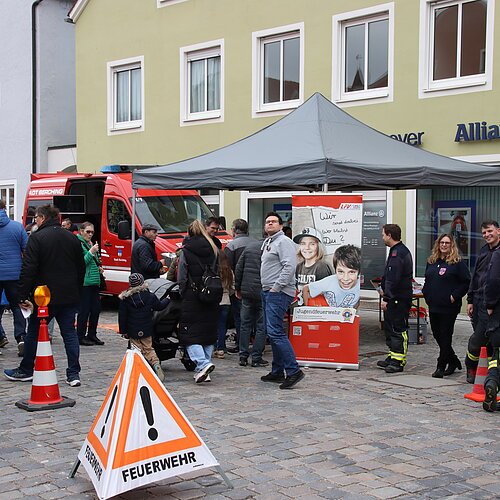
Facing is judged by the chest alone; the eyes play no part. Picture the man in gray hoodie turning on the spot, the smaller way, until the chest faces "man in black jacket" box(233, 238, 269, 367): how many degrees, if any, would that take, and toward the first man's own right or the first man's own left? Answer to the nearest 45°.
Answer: approximately 135° to the first man's own right

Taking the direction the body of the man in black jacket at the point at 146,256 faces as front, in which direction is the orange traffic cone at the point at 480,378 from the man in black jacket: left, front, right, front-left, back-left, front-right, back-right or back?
front-right

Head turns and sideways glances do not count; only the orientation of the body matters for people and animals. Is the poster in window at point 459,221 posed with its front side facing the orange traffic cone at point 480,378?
yes

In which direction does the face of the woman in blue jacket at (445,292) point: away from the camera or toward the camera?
toward the camera

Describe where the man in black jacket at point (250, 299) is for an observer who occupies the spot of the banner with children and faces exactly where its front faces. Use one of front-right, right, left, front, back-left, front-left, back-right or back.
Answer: right

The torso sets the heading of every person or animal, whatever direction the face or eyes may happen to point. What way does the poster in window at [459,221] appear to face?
toward the camera

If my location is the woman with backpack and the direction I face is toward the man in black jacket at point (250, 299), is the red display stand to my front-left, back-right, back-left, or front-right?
front-right

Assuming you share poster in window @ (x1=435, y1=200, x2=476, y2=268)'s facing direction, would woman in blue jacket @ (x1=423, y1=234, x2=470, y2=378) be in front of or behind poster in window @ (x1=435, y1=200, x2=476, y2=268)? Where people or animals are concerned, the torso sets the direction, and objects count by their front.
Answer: in front

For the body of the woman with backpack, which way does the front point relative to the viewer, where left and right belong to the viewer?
facing away from the viewer and to the left of the viewer

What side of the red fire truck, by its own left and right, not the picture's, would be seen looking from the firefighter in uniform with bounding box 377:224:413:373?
front

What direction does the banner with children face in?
toward the camera

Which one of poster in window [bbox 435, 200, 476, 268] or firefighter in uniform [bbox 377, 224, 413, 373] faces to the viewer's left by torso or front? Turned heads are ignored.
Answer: the firefighter in uniform

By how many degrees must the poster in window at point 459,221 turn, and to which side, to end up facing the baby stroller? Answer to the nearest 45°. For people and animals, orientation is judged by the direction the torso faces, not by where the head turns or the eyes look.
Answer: approximately 45° to its right

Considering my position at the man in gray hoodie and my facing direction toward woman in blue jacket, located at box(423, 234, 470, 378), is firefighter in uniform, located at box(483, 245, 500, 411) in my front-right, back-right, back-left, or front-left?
front-right

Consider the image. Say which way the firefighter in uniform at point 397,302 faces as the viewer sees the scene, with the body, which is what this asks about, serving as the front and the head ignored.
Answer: to the viewer's left

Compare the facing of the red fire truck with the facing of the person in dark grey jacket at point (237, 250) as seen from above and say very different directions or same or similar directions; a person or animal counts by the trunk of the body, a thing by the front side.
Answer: very different directions

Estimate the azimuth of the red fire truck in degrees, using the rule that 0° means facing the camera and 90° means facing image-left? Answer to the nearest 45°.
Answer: approximately 315°

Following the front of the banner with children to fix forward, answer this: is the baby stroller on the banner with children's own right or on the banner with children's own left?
on the banner with children's own right

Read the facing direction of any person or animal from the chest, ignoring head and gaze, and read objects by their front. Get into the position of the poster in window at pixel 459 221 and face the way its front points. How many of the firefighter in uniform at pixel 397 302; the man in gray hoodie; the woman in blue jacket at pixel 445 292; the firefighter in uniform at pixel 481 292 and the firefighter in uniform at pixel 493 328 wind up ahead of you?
5

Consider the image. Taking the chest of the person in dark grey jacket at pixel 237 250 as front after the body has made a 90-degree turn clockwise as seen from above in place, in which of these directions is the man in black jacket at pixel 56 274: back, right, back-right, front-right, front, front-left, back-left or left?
back
